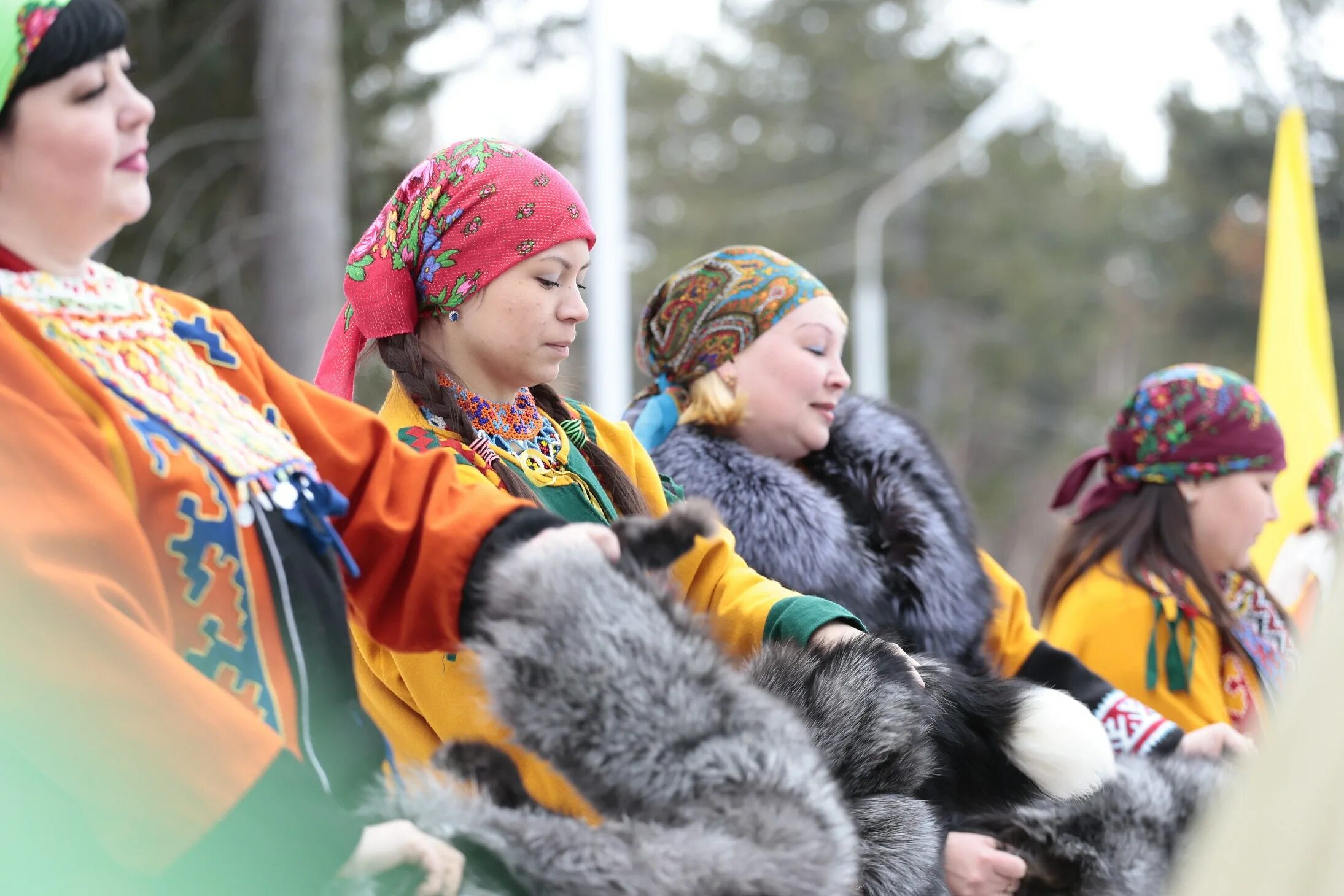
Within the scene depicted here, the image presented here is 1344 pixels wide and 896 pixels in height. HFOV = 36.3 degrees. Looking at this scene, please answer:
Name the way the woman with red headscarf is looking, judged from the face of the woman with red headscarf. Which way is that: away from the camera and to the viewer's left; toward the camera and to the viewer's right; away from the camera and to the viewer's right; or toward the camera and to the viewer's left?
toward the camera and to the viewer's right

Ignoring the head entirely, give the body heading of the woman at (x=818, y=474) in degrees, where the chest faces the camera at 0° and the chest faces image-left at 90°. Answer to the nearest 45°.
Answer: approximately 315°

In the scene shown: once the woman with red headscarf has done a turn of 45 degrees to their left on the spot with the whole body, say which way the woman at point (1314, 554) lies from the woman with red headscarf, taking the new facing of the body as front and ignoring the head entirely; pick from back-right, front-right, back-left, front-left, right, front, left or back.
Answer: front-left

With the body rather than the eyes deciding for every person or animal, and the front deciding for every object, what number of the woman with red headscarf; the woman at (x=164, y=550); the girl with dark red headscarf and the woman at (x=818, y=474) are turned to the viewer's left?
0

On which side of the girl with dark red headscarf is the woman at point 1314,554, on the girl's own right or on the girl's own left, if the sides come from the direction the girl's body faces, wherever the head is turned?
on the girl's own left

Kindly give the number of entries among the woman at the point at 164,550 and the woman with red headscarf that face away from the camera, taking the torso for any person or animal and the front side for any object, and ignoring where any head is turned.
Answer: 0

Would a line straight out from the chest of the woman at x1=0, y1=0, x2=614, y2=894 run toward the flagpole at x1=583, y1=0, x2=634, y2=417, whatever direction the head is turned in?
no

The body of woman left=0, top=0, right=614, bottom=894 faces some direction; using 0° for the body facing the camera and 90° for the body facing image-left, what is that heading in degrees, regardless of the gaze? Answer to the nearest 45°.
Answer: approximately 315°

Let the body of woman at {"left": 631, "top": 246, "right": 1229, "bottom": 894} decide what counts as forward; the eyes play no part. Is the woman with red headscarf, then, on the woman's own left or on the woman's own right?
on the woman's own right

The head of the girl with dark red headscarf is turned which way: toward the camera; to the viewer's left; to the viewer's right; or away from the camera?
to the viewer's right

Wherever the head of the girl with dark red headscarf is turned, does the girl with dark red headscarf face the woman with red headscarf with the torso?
no

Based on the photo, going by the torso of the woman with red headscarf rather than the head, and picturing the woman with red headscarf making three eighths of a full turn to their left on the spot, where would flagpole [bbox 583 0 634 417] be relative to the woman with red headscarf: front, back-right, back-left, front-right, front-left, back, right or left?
front

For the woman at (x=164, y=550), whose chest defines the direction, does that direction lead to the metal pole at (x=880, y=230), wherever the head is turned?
no

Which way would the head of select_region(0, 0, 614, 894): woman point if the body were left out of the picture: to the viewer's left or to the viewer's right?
to the viewer's right

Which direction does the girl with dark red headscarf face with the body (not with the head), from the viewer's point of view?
to the viewer's right

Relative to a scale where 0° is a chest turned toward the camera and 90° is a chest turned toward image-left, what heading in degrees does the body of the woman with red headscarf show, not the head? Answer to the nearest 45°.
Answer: approximately 315°

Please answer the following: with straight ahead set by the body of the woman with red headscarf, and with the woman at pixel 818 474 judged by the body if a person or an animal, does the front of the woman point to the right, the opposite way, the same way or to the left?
the same way
